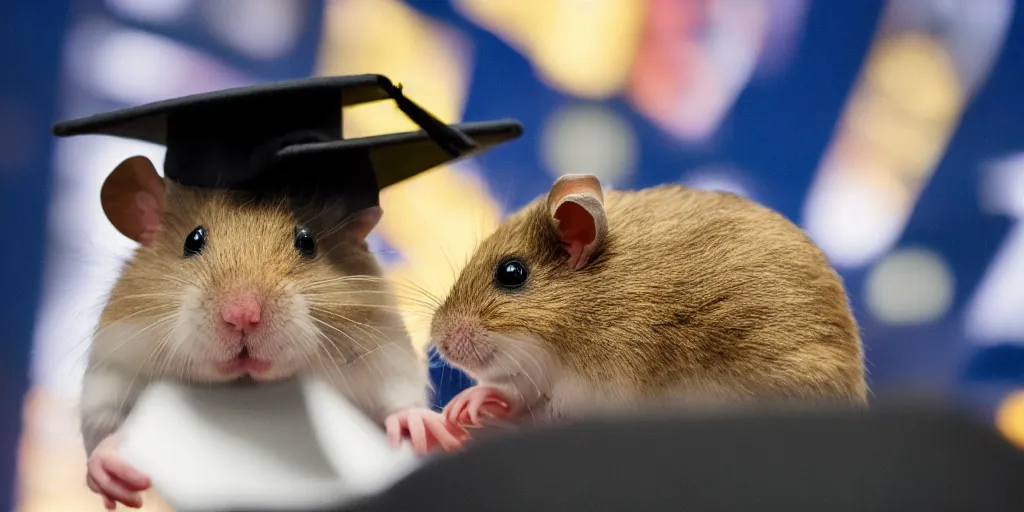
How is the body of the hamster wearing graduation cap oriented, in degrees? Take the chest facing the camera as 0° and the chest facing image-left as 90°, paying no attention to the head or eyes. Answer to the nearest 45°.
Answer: approximately 0°

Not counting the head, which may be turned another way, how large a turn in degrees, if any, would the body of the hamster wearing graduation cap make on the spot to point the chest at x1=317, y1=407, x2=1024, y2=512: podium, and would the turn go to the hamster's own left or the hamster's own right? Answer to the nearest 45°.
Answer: approximately 45° to the hamster's own left

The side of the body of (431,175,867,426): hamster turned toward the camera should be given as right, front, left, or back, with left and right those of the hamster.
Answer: left

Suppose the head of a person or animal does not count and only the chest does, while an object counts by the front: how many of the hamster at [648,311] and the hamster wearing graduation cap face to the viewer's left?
1

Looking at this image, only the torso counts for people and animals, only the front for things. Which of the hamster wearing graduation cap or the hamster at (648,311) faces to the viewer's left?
the hamster
